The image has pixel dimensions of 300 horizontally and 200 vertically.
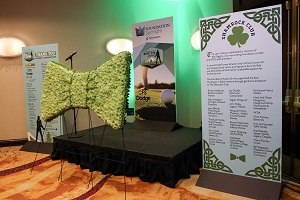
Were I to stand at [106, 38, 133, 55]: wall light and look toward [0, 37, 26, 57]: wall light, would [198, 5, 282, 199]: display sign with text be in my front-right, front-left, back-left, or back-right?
back-left

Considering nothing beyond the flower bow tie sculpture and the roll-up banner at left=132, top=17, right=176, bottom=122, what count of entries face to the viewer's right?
0

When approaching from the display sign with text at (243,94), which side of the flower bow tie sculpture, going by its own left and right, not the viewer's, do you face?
left

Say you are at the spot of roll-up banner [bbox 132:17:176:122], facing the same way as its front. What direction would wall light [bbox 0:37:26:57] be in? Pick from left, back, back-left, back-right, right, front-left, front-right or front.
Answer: front-right

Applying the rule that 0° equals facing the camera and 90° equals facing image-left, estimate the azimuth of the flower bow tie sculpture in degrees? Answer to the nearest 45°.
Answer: approximately 45°

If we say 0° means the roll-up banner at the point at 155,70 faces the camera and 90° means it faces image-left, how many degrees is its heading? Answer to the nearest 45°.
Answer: approximately 45°

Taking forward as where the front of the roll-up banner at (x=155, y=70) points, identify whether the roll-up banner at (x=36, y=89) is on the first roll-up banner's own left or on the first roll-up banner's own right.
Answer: on the first roll-up banner's own right

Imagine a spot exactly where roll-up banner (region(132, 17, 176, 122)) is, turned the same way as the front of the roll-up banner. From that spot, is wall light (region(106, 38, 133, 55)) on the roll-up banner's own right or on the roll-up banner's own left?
on the roll-up banner's own right

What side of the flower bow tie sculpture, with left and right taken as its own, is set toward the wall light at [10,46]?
right

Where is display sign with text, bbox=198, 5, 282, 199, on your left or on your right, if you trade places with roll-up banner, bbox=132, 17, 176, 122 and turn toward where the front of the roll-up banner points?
on your left
